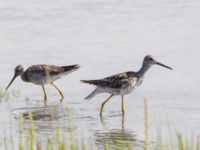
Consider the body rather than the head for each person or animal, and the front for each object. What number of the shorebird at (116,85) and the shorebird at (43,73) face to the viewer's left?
1

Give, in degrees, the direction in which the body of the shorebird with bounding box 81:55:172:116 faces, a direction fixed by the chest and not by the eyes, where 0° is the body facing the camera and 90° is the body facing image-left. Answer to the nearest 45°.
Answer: approximately 270°

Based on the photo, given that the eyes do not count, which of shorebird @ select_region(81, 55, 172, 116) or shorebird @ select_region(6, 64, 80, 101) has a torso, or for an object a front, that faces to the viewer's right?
shorebird @ select_region(81, 55, 172, 116)

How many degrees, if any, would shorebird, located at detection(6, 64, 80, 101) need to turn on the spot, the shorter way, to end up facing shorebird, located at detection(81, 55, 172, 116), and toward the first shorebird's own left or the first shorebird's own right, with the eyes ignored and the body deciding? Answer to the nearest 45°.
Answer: approximately 135° to the first shorebird's own left

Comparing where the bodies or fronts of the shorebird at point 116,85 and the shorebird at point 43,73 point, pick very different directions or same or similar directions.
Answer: very different directions

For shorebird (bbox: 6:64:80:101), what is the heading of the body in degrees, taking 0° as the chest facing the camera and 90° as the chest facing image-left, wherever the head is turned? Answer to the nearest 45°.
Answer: approximately 90°

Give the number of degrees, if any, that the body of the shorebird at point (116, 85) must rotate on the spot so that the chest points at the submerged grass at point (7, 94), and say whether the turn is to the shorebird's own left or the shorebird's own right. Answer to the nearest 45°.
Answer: approximately 180°
